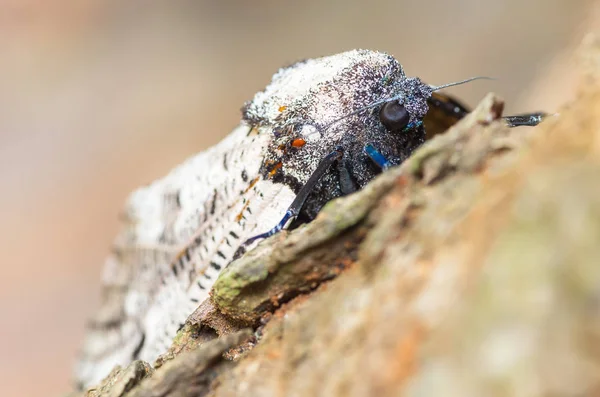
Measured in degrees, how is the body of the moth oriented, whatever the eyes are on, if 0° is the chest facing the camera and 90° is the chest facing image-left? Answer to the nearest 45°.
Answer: approximately 270°
